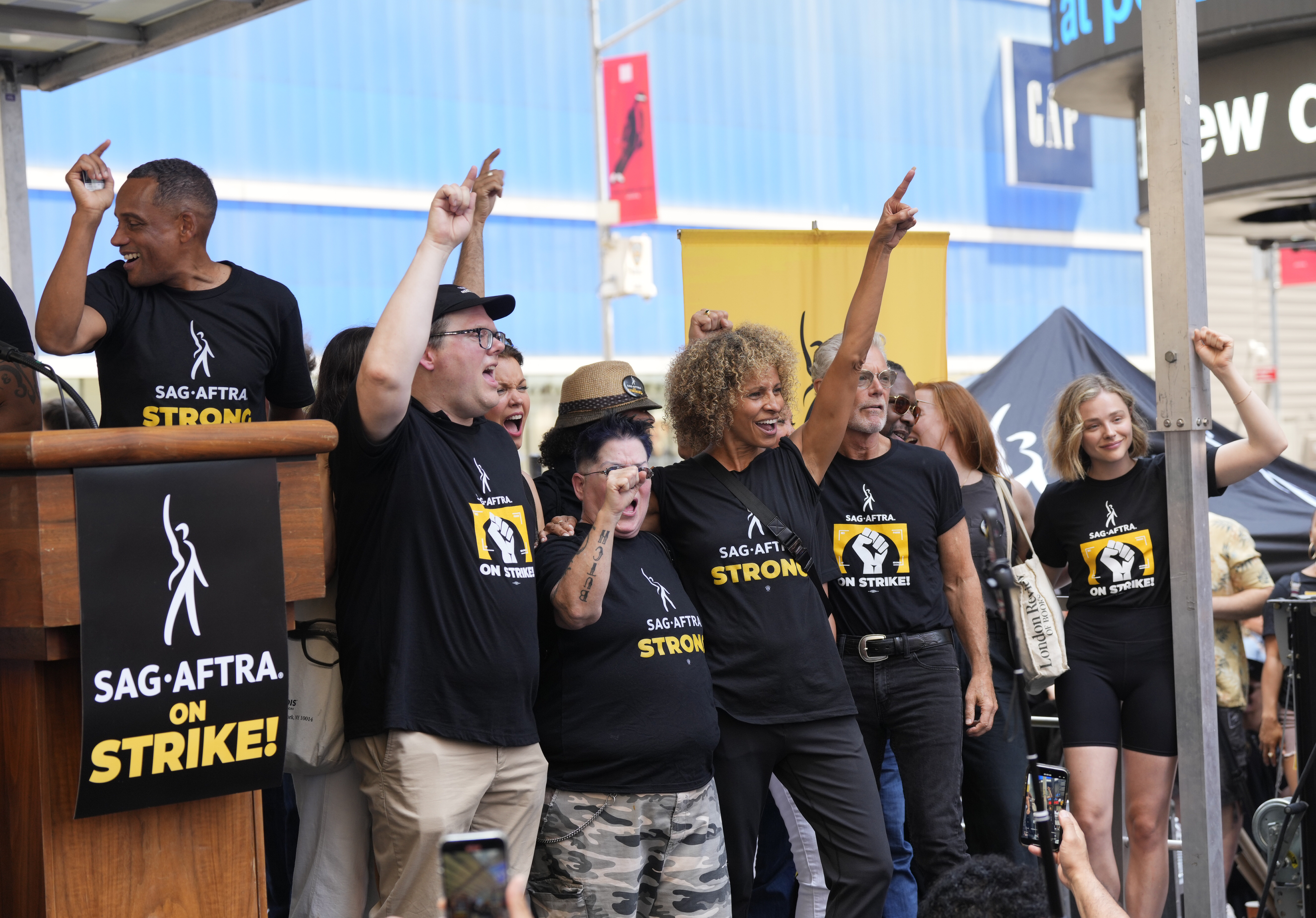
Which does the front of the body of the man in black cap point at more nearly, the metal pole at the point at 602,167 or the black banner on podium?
the black banner on podium

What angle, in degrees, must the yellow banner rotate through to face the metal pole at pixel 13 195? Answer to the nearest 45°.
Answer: approximately 45° to its right

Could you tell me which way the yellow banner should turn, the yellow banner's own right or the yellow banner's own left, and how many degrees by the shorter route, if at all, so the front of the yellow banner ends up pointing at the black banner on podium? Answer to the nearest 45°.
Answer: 0° — it already faces it

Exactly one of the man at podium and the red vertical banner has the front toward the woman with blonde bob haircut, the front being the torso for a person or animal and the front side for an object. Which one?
the red vertical banner

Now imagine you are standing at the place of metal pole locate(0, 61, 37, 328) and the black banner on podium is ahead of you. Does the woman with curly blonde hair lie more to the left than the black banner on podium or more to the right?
left

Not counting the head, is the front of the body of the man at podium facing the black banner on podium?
yes

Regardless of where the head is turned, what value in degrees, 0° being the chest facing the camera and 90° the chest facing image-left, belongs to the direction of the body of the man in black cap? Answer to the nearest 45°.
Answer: approximately 315°

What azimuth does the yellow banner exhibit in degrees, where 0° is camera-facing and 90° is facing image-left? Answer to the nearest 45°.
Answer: approximately 0°

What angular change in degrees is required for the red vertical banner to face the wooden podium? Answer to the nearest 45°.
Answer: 0° — it already faces it
